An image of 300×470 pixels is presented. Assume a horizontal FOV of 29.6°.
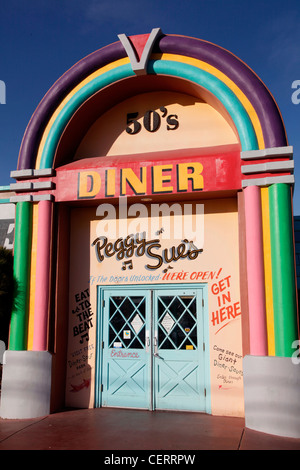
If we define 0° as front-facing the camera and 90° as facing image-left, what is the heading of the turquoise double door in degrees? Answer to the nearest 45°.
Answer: approximately 0°
